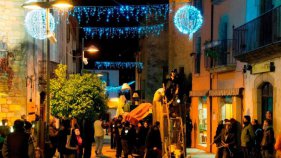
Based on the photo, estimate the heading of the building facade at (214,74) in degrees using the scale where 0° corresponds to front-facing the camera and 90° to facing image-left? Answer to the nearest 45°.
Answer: approximately 45°

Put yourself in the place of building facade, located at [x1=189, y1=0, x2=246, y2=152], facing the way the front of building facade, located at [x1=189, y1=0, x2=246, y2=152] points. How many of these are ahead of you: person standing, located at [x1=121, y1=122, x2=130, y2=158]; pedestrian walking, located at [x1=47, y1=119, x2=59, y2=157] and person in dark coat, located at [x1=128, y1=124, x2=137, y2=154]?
3

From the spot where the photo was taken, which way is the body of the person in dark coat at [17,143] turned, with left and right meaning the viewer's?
facing away from the viewer

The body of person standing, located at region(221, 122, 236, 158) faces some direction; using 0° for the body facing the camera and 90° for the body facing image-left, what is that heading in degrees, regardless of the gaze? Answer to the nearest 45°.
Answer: approximately 45°
